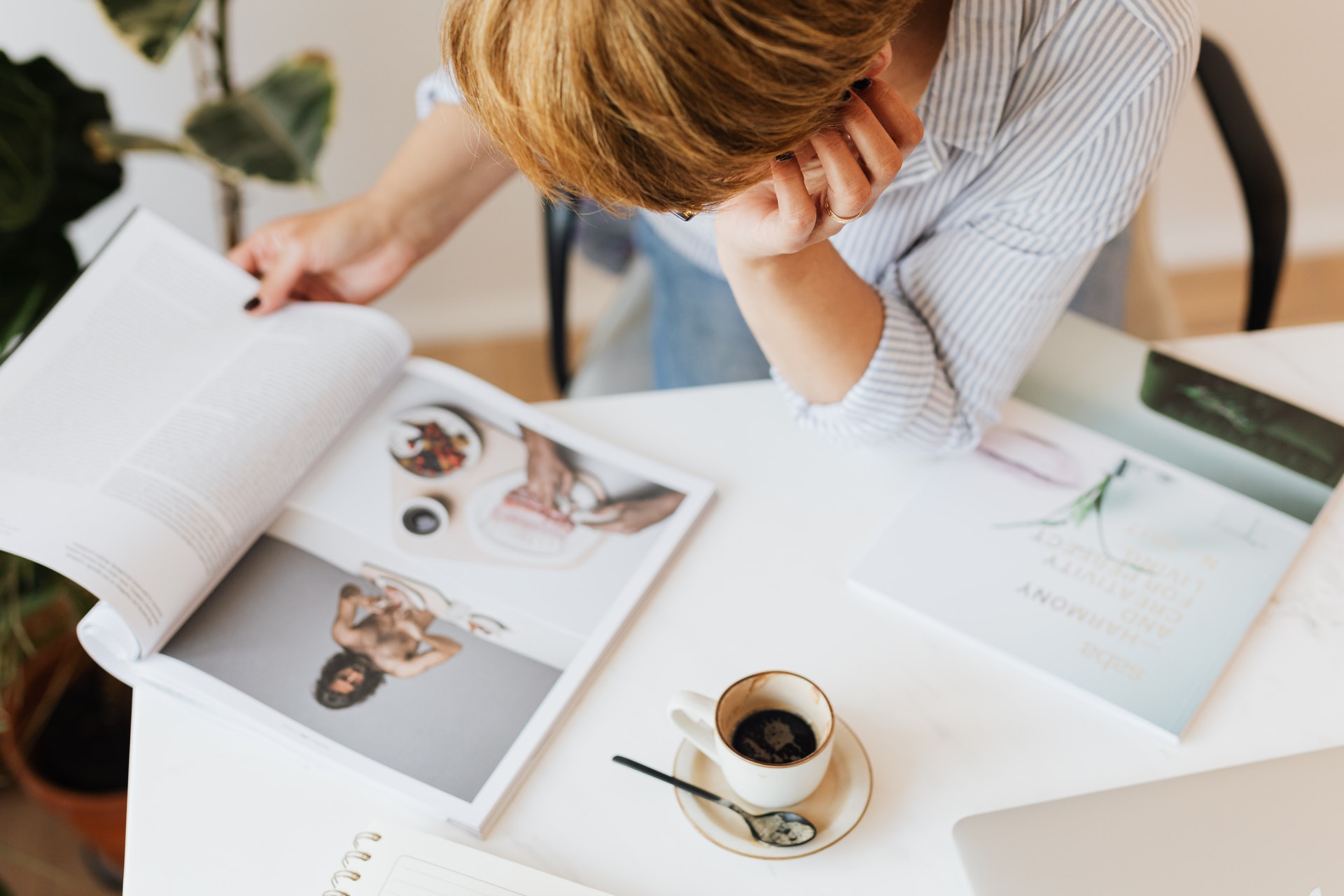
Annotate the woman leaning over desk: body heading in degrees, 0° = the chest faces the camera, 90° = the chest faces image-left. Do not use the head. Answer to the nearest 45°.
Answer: approximately 45°
